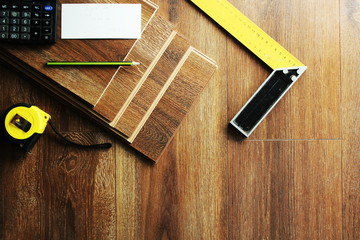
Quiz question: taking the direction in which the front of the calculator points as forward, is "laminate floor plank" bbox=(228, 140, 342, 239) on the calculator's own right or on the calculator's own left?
on the calculator's own left

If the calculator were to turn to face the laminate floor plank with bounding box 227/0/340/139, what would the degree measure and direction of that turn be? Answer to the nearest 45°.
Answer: approximately 90° to its left

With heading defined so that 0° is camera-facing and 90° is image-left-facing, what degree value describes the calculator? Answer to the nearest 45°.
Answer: approximately 0°
